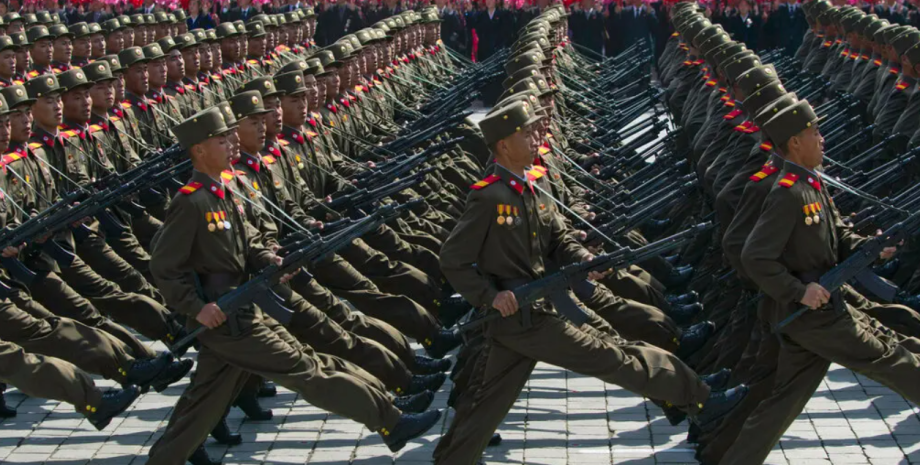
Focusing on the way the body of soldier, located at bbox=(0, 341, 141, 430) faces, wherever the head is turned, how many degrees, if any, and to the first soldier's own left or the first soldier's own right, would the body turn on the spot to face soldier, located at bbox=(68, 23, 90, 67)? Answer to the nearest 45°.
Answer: approximately 90° to the first soldier's own left

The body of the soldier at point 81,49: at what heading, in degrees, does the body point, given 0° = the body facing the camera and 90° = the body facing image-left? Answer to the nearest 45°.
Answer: approximately 315°

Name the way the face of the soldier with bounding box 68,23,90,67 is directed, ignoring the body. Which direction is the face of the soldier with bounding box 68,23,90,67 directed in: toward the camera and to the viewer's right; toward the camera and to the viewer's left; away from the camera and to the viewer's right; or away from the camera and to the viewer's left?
toward the camera and to the viewer's right

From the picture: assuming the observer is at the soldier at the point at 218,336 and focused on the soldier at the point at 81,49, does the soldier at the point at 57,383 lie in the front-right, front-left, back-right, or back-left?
front-left

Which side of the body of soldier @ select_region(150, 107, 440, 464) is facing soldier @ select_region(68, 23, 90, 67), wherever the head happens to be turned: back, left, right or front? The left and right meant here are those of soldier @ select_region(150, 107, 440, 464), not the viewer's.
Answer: left

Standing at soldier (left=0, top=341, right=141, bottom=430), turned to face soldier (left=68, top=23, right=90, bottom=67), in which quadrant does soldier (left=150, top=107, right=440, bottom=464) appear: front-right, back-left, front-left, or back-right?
back-right

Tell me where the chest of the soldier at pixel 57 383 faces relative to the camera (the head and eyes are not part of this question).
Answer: to the viewer's right

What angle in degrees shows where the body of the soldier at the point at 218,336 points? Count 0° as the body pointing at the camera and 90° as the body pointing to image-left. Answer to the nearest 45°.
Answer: approximately 270°

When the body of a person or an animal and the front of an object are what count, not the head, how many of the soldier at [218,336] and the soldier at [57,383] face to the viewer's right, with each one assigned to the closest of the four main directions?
2

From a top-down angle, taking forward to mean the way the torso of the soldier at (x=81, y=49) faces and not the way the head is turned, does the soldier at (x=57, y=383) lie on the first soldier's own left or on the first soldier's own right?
on the first soldier's own right
